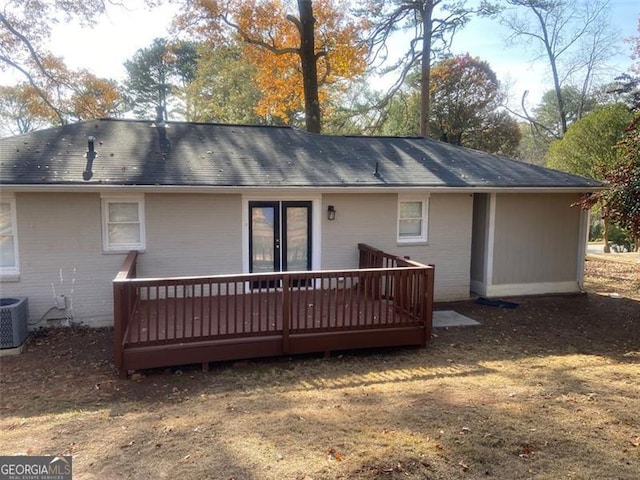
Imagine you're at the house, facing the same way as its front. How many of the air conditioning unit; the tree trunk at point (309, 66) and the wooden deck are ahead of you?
1

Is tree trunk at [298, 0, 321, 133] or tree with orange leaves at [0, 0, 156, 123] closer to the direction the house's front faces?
the tree trunk

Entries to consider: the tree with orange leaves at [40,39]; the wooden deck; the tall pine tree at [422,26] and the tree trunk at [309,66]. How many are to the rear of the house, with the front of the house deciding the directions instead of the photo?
1

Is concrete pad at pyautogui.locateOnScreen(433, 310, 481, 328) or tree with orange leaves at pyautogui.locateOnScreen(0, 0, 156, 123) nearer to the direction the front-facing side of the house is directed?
the tree with orange leaves

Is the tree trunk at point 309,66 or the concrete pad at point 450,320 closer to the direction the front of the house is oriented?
the tree trunk

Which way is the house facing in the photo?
away from the camera

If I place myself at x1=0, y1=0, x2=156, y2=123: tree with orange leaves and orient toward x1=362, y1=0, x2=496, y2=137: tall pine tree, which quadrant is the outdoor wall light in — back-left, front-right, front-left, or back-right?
front-right

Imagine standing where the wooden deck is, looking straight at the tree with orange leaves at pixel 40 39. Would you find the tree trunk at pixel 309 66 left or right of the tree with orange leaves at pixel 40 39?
right

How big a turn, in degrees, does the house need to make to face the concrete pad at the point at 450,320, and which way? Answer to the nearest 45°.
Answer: approximately 90° to its right

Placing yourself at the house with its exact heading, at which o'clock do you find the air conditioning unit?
The air conditioning unit is roughly at 8 o'clock from the house.

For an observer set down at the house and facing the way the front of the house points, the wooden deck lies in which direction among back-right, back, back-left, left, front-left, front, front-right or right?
back

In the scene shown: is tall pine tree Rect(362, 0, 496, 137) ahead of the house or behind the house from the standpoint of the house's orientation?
ahead

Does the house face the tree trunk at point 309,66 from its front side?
yes
